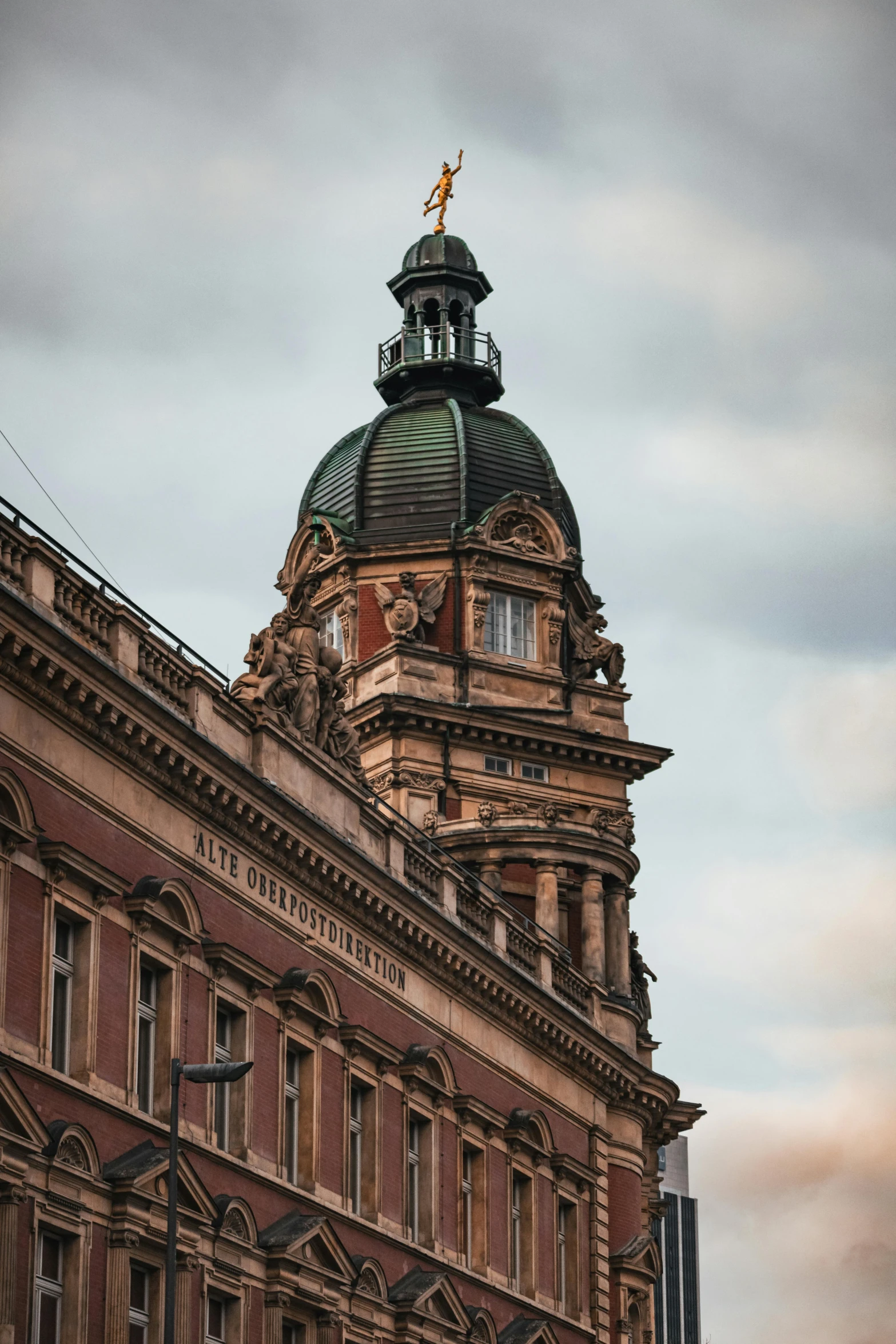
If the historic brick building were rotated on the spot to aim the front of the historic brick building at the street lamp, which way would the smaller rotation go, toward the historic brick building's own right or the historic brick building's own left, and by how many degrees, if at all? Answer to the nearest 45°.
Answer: approximately 45° to the historic brick building's own right
